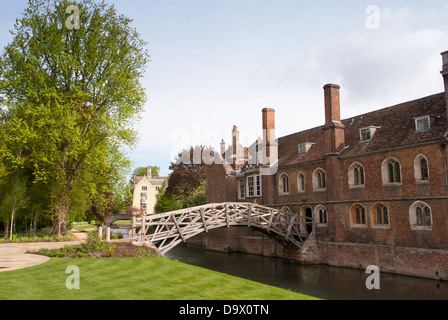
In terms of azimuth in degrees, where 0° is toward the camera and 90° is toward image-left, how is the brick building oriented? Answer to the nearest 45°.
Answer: approximately 45°

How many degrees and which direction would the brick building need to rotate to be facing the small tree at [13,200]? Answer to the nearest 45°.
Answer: approximately 45° to its right

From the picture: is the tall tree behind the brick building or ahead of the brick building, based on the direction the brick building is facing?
ahead
